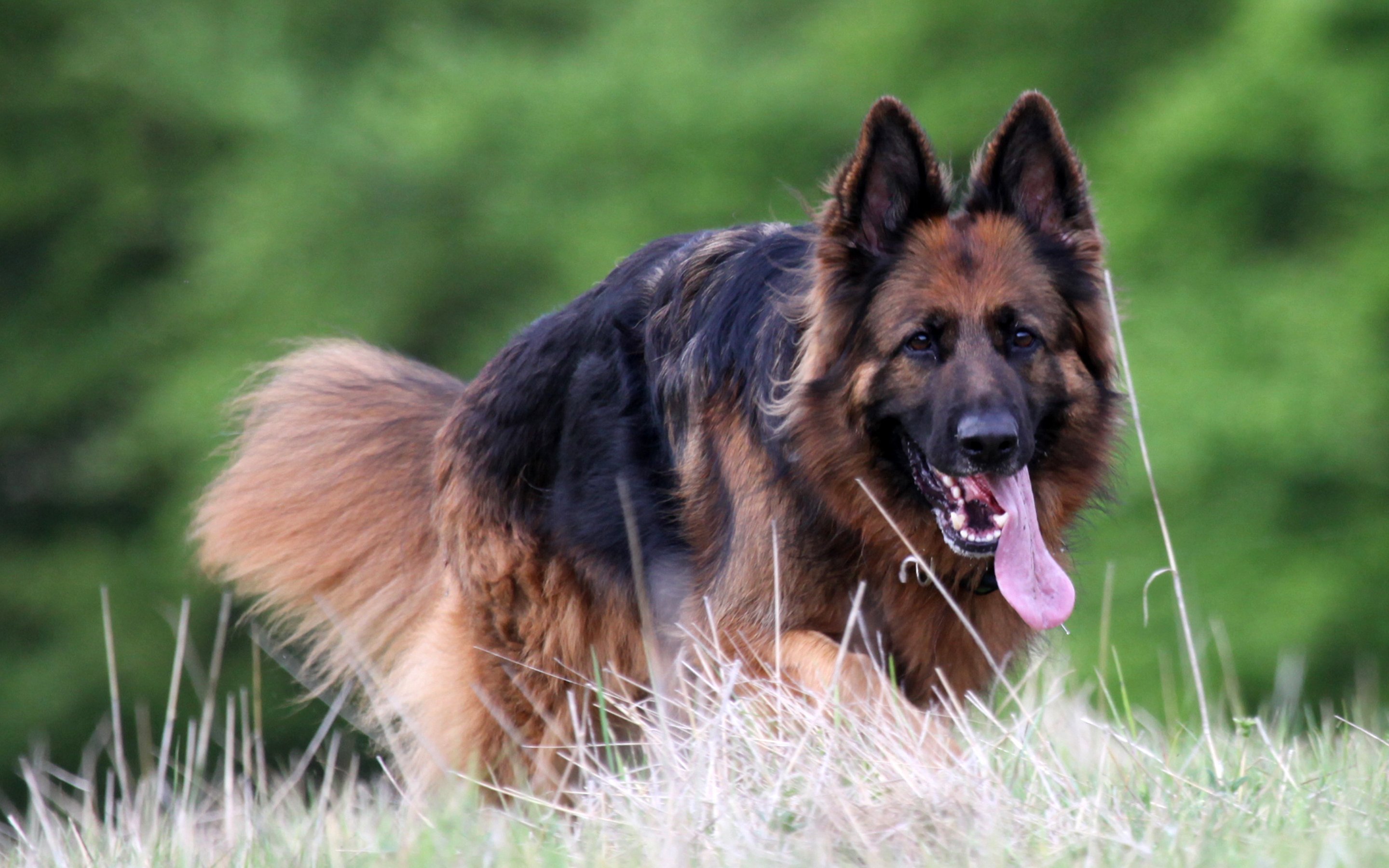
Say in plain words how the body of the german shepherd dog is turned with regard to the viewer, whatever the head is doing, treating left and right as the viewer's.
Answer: facing the viewer and to the right of the viewer
